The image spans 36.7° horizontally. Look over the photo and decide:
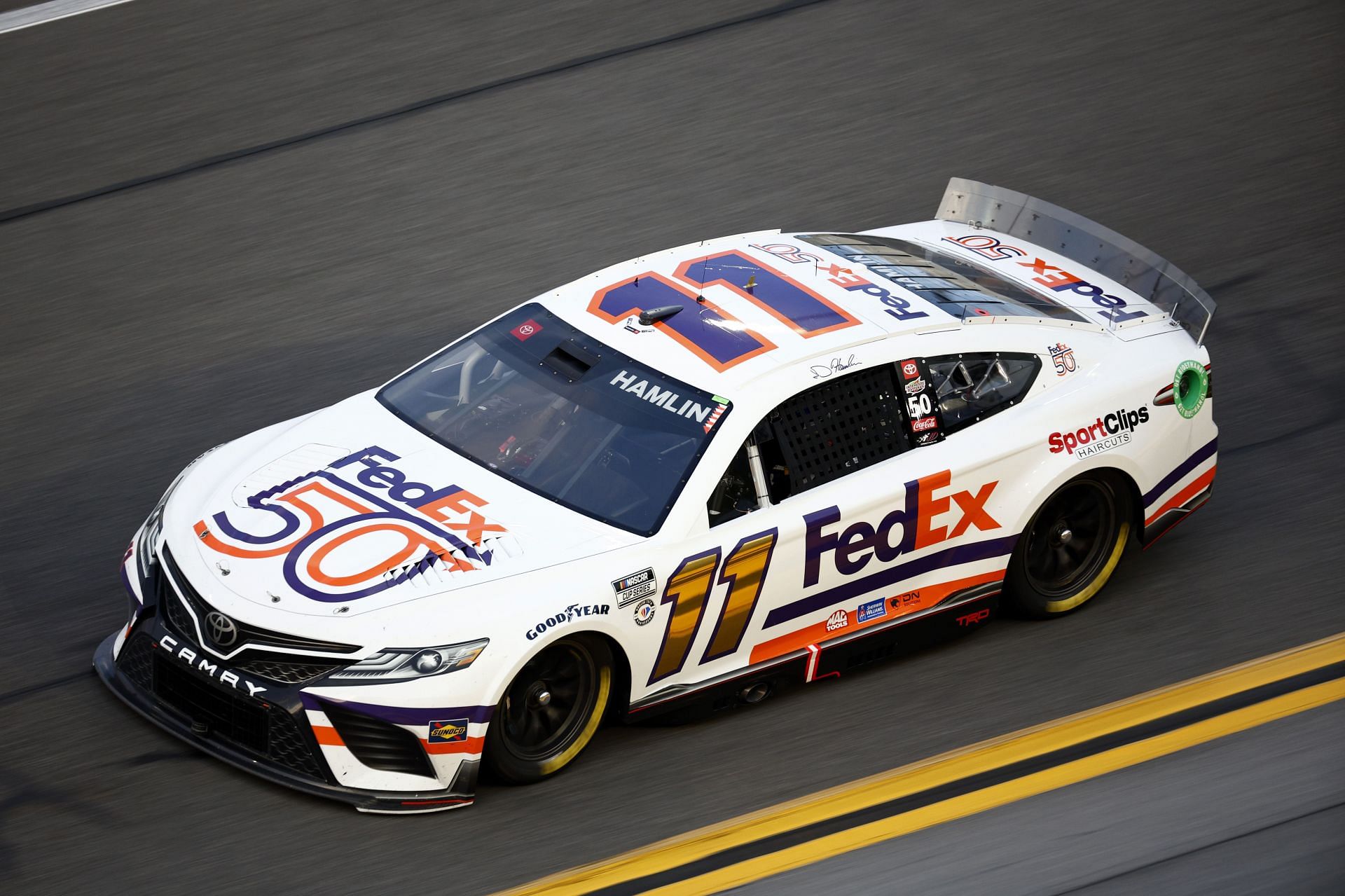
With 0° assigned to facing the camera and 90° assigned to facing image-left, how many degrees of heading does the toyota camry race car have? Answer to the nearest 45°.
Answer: approximately 45°
